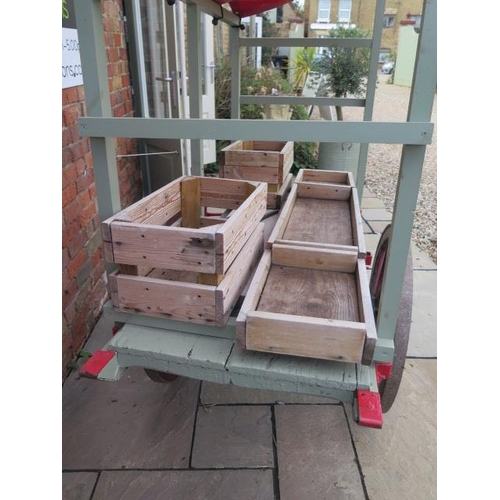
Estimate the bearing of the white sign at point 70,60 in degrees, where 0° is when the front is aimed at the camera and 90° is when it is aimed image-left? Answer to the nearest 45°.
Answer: approximately 315°
